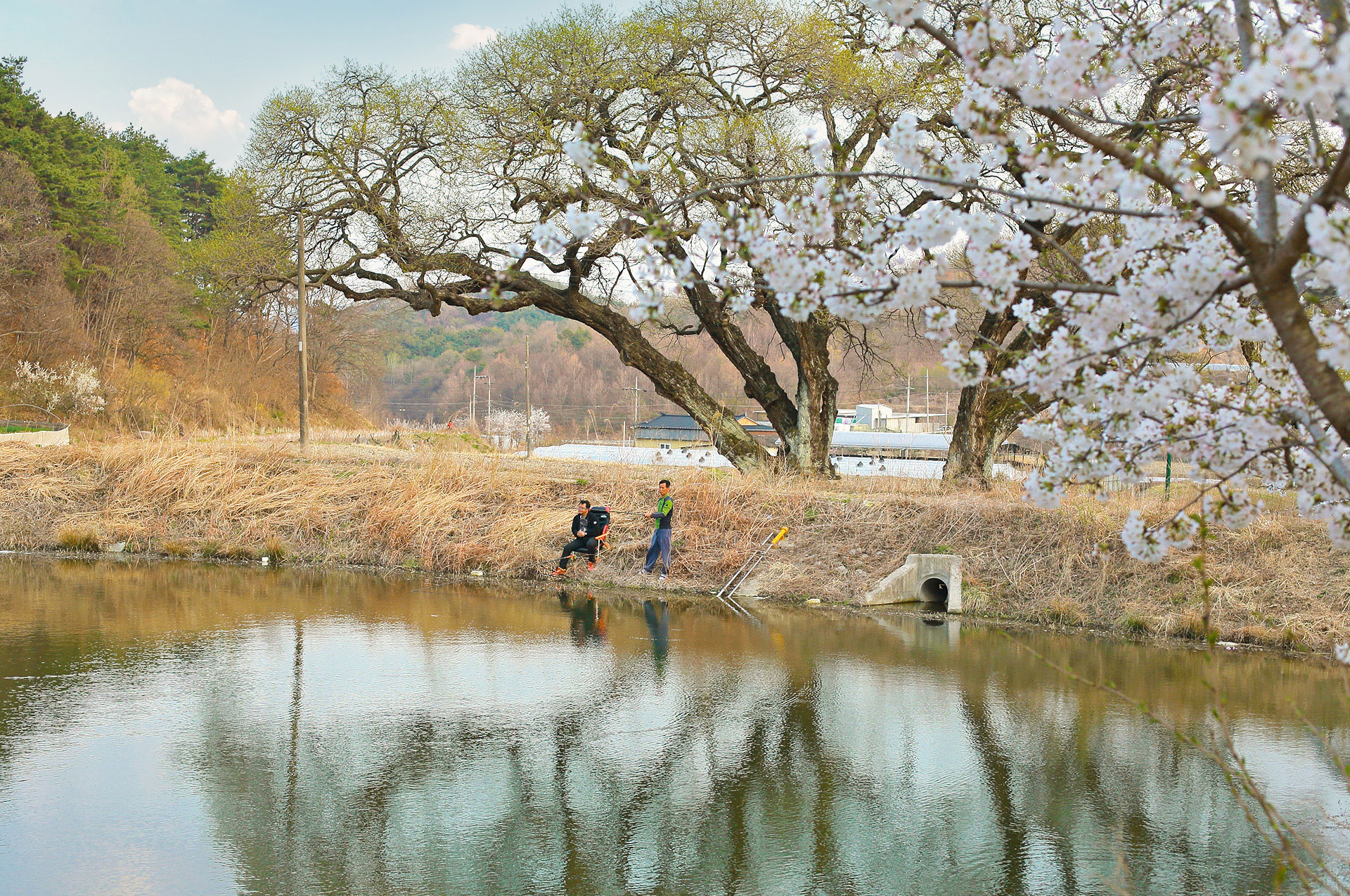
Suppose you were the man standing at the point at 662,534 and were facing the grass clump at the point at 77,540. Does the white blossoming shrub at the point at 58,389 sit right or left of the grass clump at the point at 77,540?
right

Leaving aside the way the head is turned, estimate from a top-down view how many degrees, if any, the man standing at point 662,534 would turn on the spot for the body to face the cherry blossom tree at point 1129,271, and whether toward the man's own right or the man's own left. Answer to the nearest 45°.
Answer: approximately 45° to the man's own left

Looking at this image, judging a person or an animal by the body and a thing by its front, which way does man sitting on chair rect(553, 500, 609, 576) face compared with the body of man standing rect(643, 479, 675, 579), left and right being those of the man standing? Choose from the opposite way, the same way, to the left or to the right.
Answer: the same way

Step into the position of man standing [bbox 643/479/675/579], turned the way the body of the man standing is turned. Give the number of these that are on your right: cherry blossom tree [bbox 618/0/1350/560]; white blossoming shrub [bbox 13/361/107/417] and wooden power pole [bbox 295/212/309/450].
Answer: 2

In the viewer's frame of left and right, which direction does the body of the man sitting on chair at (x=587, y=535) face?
facing the viewer and to the left of the viewer

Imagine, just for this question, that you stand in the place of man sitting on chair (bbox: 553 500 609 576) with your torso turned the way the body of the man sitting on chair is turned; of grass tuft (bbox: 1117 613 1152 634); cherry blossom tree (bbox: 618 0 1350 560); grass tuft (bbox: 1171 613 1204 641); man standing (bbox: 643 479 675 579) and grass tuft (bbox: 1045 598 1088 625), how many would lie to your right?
0

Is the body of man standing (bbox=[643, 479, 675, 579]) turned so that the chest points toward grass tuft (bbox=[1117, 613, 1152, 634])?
no

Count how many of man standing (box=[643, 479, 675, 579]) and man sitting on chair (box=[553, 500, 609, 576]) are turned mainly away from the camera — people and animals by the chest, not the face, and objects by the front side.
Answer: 0

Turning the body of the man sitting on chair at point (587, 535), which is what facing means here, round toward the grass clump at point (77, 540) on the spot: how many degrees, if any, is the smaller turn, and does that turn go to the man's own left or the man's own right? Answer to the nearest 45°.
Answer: approximately 45° to the man's own right

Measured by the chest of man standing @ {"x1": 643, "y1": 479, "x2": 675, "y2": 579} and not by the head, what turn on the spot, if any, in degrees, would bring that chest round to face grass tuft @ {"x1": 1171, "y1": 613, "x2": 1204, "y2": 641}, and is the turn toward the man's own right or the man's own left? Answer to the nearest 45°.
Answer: approximately 90° to the man's own left

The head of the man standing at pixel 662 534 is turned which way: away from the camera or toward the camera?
toward the camera

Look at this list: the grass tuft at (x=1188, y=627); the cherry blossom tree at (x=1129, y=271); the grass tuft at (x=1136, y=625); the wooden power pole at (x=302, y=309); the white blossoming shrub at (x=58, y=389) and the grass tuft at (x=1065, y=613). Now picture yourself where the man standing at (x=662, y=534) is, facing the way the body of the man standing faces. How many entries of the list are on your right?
2

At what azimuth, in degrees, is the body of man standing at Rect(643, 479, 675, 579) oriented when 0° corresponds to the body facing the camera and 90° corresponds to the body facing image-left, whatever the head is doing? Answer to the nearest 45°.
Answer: approximately 45°

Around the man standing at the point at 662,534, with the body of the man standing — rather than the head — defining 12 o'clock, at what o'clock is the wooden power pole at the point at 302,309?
The wooden power pole is roughly at 3 o'clock from the man standing.

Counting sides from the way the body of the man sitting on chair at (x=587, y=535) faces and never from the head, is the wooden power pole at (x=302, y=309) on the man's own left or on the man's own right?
on the man's own right

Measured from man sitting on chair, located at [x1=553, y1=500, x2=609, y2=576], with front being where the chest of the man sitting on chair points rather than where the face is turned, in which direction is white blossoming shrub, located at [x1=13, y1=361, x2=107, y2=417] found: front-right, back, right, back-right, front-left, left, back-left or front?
right
